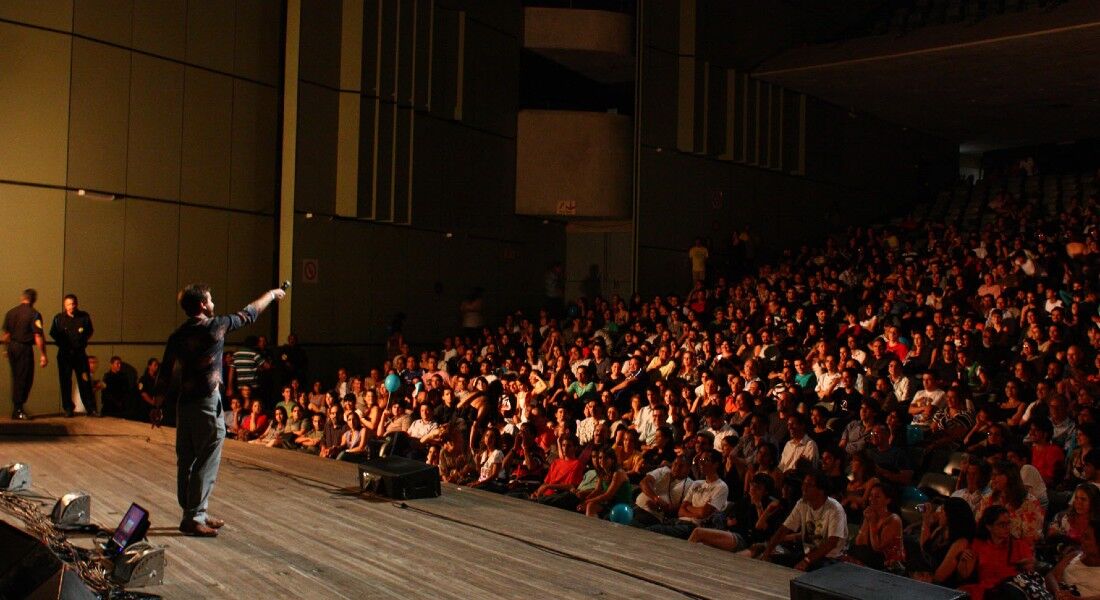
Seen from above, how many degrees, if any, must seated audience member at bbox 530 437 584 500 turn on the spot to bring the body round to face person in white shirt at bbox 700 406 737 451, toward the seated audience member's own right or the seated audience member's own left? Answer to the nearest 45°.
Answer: approximately 135° to the seated audience member's own left

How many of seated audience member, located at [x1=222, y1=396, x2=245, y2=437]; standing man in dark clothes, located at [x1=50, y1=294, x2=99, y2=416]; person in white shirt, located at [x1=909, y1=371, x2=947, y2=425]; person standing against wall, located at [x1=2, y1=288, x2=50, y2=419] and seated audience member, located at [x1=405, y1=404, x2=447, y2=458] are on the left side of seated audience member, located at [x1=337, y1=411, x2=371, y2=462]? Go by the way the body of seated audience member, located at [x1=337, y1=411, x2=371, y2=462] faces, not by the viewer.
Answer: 2

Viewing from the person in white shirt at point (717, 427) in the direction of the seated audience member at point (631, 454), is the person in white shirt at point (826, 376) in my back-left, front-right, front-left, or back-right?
back-right

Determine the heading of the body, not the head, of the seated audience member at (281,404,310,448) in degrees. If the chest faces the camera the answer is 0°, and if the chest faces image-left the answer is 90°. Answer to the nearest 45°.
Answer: approximately 45°

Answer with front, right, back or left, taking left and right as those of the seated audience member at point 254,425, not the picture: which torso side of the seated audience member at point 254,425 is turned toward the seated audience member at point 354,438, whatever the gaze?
left

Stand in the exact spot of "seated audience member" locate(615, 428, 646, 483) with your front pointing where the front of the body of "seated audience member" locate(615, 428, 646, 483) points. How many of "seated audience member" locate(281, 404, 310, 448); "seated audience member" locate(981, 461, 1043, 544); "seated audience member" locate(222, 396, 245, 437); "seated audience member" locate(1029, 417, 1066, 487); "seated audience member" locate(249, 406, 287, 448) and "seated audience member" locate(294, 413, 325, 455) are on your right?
4

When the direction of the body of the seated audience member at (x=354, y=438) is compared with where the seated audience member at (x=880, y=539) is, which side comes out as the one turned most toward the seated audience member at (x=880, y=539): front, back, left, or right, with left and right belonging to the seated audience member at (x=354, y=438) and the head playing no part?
left

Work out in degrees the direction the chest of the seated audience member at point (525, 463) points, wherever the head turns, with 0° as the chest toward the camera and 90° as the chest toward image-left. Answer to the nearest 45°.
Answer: approximately 45°

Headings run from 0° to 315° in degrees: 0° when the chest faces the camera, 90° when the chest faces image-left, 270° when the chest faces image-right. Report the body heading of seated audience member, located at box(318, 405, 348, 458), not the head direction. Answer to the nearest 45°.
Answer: approximately 45°
